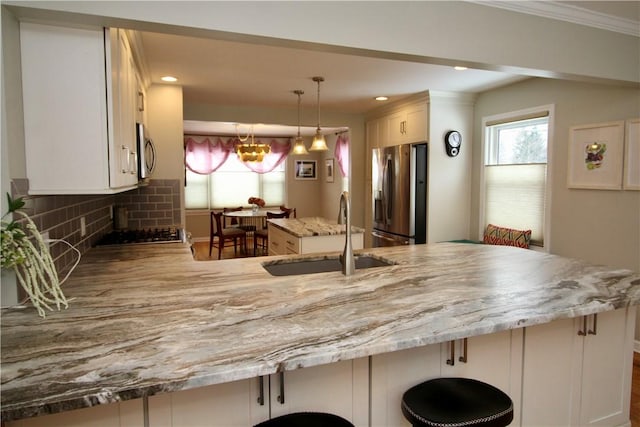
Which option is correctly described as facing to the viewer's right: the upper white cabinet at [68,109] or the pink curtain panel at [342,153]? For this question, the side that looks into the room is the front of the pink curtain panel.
the upper white cabinet

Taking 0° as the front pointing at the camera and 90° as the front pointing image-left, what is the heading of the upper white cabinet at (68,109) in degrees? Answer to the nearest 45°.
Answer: approximately 270°

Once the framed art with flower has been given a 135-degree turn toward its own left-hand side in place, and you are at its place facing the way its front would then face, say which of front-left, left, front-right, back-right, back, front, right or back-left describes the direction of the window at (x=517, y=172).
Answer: back-left

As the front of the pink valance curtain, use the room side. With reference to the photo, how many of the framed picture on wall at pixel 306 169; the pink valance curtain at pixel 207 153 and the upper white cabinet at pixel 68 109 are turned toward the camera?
2

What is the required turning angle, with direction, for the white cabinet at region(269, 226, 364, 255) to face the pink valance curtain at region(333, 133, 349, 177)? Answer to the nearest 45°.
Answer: approximately 135° to its right

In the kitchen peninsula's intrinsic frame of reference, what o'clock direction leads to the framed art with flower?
The framed art with flower is roughly at 9 o'clock from the kitchen peninsula.

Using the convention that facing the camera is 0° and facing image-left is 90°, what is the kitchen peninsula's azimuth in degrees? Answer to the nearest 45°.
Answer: approximately 315°

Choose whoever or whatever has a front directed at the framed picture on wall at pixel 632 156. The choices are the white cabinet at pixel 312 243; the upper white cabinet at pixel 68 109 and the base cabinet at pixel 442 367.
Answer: the upper white cabinet

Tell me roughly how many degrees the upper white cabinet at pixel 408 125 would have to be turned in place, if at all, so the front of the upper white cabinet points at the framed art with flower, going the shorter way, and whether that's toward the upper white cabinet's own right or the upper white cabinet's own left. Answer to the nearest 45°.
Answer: approximately 90° to the upper white cabinet's own left
